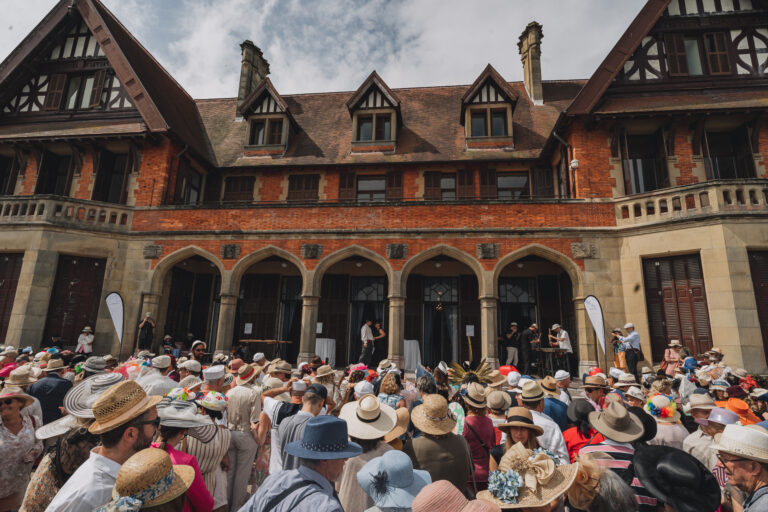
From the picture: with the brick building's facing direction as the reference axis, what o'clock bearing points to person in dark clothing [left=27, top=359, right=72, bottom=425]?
The person in dark clothing is roughly at 1 o'clock from the brick building.

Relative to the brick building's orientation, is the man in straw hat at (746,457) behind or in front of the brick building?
in front

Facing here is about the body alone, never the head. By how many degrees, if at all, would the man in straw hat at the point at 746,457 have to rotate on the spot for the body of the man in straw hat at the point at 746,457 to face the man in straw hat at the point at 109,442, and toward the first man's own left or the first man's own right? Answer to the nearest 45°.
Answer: approximately 45° to the first man's own left

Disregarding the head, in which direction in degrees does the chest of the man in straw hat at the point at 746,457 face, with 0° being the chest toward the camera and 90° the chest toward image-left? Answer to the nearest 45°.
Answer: approximately 90°

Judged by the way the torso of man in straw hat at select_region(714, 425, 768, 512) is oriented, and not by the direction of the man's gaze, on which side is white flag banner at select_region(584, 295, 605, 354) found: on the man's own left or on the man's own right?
on the man's own right

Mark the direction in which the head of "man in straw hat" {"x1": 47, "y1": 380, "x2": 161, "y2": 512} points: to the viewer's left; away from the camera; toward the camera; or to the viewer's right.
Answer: to the viewer's right

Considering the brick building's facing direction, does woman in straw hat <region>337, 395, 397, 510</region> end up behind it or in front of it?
in front

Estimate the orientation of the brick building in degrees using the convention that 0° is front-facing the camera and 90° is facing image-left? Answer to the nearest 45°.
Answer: approximately 0°

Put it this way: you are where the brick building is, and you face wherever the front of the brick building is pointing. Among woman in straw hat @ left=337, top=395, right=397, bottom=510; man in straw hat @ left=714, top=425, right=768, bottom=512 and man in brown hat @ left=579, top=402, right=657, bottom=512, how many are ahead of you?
3

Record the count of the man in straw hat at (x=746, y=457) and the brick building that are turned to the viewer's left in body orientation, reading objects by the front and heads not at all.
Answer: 1

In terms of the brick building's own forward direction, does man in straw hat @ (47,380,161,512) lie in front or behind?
in front

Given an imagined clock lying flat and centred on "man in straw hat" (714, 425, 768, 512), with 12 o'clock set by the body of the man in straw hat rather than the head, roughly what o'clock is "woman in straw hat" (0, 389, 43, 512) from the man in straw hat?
The woman in straw hat is roughly at 11 o'clock from the man in straw hat.

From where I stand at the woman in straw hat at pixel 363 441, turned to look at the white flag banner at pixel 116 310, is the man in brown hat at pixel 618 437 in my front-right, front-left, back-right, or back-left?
back-right
